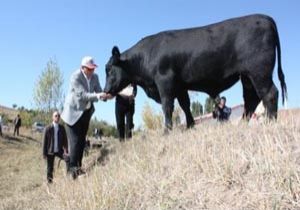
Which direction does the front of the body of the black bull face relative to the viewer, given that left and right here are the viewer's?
facing to the left of the viewer

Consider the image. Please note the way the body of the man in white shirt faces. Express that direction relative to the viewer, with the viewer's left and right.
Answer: facing the viewer and to the right of the viewer

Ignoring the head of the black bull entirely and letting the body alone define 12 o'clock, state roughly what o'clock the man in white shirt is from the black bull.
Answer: The man in white shirt is roughly at 12 o'clock from the black bull.

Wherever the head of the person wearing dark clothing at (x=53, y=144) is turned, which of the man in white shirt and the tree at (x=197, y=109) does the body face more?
the man in white shirt

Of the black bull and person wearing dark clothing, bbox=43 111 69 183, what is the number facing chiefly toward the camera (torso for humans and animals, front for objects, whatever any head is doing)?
1

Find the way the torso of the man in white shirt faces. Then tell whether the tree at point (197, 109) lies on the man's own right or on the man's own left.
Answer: on the man's own left

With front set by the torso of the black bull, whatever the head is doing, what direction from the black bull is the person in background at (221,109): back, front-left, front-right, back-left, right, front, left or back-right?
right

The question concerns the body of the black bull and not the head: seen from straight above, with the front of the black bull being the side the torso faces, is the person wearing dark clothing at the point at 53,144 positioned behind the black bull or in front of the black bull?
in front

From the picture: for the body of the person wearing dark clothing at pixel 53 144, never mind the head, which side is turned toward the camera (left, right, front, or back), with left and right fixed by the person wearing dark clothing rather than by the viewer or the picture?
front

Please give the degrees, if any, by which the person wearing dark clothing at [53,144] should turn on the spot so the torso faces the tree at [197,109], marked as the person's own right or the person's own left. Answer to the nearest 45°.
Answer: approximately 135° to the person's own left
